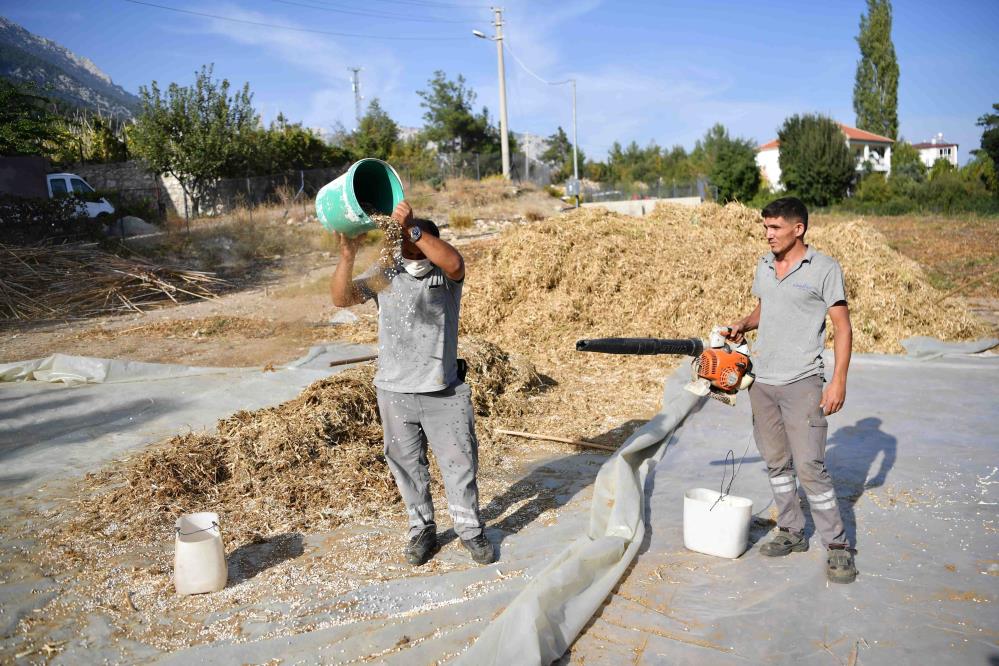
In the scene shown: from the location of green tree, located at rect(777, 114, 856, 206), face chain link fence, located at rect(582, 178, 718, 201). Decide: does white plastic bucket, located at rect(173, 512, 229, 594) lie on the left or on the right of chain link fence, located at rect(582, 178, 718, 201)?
left

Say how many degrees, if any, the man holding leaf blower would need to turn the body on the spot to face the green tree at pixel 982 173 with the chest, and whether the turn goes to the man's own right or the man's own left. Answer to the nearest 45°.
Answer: approximately 135° to the man's own right

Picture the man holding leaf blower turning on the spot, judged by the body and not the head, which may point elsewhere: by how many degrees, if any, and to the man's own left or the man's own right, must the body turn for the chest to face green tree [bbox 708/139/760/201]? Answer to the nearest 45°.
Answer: approximately 135° to the man's own right

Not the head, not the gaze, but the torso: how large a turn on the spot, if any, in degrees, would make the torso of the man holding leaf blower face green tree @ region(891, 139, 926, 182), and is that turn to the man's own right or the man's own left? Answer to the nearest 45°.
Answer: approximately 135° to the man's own right

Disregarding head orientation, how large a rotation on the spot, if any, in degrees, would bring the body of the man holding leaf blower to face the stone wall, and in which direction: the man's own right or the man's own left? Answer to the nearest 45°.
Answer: approximately 90° to the man's own right

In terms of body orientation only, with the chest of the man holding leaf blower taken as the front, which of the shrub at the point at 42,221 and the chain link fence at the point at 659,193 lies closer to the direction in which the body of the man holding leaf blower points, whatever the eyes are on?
the shrub

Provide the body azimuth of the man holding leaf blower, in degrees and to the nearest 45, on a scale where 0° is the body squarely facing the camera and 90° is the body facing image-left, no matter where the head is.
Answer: approximately 45°

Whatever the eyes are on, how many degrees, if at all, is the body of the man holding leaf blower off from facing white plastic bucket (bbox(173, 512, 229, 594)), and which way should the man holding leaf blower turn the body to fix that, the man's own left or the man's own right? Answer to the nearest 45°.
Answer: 0° — they already face it

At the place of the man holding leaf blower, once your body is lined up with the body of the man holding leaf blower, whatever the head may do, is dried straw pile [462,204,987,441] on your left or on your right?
on your right

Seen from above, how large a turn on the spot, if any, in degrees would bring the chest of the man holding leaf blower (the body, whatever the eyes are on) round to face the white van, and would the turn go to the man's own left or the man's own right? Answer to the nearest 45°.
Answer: approximately 90° to the man's own right

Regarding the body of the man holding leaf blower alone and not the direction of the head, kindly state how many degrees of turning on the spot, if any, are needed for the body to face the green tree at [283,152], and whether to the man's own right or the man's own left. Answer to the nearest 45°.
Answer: approximately 90° to the man's own right
